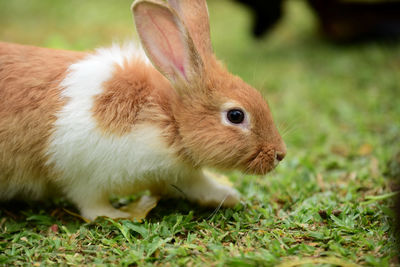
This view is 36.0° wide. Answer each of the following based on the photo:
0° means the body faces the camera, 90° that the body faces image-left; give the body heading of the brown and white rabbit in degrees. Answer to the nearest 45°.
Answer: approximately 270°

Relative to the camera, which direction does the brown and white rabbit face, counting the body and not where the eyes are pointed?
to the viewer's right
